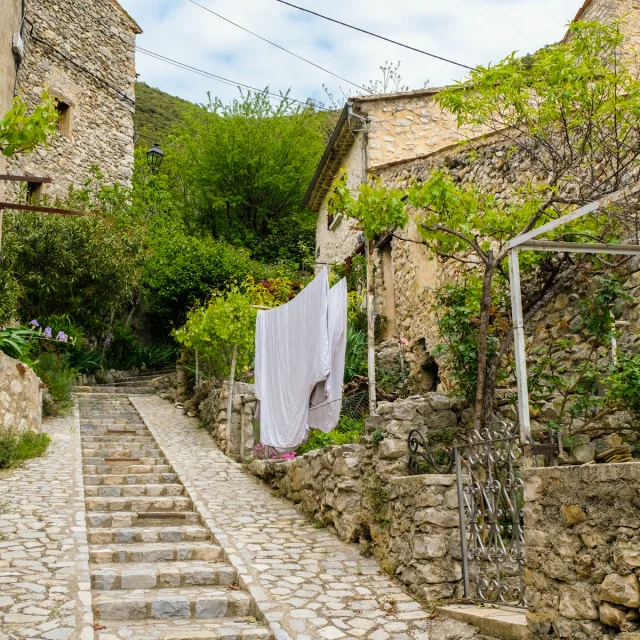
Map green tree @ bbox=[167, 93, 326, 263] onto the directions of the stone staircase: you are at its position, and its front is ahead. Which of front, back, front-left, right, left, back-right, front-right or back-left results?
back

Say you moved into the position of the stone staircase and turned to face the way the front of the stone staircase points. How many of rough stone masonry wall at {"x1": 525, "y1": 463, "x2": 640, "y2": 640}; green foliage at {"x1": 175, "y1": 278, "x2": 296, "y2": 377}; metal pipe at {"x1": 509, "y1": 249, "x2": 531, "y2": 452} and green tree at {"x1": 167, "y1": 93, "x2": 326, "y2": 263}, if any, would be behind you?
2

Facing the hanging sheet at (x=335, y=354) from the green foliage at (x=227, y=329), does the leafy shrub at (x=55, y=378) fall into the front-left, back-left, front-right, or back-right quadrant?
back-right

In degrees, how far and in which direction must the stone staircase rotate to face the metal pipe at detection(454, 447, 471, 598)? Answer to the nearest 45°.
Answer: approximately 45° to its left

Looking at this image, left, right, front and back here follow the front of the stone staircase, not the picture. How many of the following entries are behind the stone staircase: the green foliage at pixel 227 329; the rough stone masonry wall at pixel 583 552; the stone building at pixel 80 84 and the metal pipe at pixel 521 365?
2

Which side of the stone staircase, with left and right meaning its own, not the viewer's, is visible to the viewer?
front

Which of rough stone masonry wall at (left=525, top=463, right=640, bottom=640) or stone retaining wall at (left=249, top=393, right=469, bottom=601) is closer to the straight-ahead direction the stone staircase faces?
the rough stone masonry wall

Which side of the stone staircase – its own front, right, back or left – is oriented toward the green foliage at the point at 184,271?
back

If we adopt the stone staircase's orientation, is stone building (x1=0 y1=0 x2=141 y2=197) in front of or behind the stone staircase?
behind
